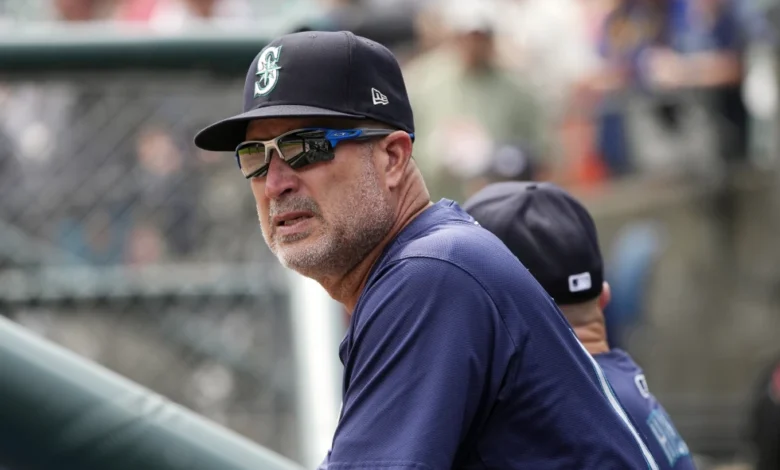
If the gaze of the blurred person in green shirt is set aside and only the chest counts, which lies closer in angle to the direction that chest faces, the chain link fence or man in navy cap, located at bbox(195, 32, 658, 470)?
the man in navy cap

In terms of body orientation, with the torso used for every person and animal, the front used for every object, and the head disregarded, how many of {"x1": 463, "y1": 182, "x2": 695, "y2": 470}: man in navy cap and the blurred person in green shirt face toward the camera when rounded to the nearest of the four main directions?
1

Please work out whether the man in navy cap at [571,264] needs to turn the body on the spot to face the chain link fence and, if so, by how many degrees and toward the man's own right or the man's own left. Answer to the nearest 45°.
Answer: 0° — they already face it

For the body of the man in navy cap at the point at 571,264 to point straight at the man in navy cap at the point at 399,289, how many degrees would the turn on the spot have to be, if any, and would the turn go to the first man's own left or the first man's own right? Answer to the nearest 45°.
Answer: approximately 90° to the first man's own left

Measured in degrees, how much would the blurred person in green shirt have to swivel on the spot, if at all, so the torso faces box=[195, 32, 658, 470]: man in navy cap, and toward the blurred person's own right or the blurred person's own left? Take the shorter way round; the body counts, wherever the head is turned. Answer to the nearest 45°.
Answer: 0° — they already face them

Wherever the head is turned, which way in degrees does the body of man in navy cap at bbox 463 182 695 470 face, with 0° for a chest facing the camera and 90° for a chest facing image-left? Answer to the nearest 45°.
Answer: approximately 135°

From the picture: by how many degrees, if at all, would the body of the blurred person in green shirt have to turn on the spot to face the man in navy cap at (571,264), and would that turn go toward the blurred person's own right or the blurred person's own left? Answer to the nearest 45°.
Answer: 0° — they already face them
